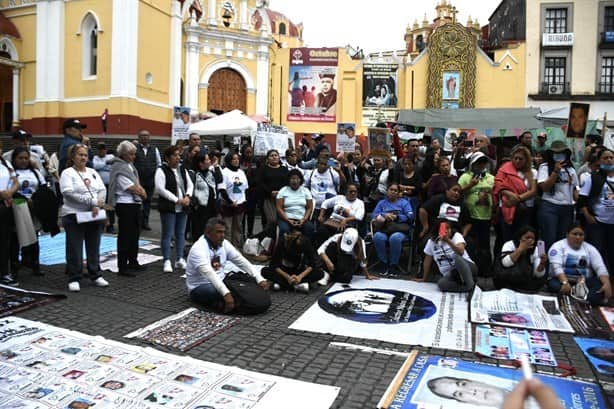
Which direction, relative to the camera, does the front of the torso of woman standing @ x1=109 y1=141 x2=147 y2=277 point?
to the viewer's right

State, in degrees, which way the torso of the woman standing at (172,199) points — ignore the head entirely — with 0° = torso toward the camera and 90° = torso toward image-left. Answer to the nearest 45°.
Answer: approximately 315°

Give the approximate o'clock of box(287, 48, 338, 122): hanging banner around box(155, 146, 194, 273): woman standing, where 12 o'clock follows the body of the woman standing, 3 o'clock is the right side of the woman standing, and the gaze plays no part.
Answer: The hanging banner is roughly at 8 o'clock from the woman standing.
